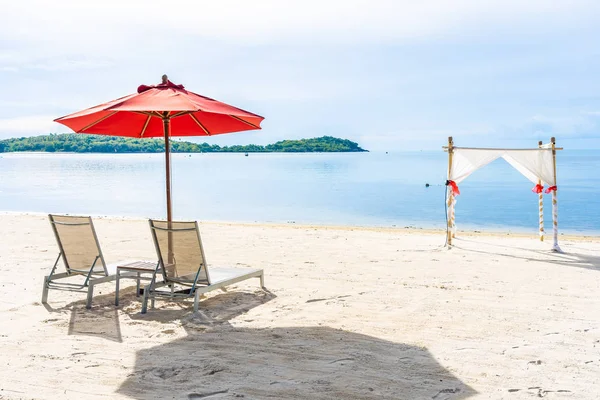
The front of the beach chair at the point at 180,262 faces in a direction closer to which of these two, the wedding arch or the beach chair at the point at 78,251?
the wedding arch

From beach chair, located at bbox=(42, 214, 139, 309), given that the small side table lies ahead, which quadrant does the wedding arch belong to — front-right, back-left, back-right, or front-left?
front-left

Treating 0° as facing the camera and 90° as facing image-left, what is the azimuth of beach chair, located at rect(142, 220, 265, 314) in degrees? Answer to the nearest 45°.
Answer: approximately 225°

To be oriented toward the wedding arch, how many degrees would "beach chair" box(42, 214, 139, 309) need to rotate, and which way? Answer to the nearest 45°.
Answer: approximately 45° to its right

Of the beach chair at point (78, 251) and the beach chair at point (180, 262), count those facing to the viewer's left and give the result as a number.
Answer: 0

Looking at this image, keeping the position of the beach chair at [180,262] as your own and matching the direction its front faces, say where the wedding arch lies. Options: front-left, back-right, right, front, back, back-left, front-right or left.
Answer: front

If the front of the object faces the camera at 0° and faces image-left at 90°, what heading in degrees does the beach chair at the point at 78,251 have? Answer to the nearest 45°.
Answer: approximately 225°
